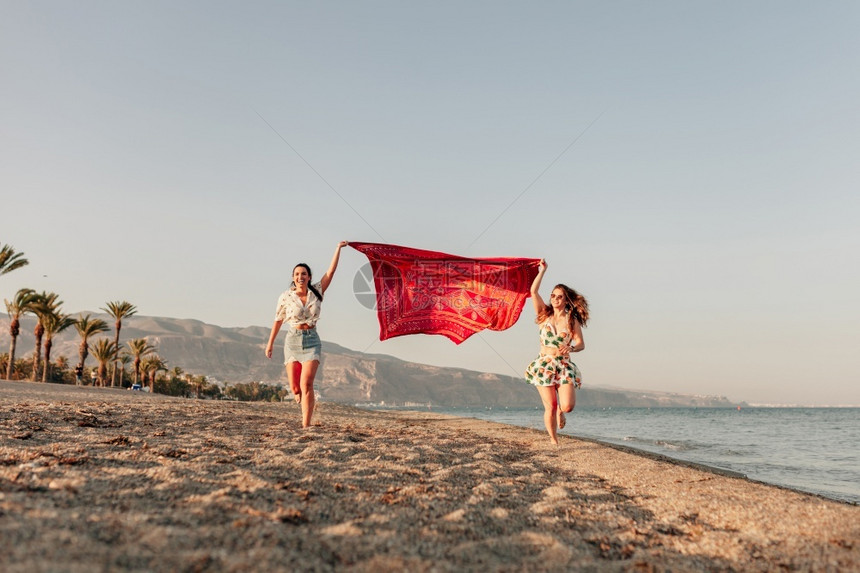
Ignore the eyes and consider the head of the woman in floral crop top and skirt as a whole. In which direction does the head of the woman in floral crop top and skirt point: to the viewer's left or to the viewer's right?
to the viewer's left

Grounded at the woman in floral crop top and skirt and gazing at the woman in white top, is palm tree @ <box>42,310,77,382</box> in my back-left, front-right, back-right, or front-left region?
front-right

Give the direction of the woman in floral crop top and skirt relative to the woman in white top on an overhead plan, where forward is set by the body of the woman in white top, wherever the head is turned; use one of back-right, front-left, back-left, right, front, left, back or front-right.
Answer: left

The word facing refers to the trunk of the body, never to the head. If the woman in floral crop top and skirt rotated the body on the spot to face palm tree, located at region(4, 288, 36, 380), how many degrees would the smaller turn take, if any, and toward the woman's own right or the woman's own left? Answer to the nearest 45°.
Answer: approximately 135° to the woman's own right

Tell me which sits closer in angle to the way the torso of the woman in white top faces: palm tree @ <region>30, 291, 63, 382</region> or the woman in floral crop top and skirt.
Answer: the woman in floral crop top and skirt

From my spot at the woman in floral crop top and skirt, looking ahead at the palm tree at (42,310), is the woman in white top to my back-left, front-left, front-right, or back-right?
front-left

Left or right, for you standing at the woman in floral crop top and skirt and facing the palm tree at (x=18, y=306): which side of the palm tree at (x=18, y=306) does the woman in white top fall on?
left

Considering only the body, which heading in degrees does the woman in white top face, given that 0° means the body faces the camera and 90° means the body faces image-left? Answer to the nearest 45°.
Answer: approximately 0°

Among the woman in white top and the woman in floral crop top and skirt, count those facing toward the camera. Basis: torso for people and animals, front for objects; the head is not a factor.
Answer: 2

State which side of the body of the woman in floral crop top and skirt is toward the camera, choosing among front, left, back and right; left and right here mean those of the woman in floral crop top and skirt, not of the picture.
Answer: front
